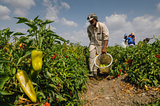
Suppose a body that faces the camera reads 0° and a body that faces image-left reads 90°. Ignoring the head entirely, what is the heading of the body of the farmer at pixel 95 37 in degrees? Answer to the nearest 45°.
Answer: approximately 45°

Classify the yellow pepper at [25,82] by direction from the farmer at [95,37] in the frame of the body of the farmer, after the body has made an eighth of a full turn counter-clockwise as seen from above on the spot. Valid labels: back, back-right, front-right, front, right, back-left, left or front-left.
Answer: front

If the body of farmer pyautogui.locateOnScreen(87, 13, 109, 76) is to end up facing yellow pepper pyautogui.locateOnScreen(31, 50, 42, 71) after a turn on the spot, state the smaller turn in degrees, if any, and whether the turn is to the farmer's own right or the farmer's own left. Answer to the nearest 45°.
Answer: approximately 45° to the farmer's own left
